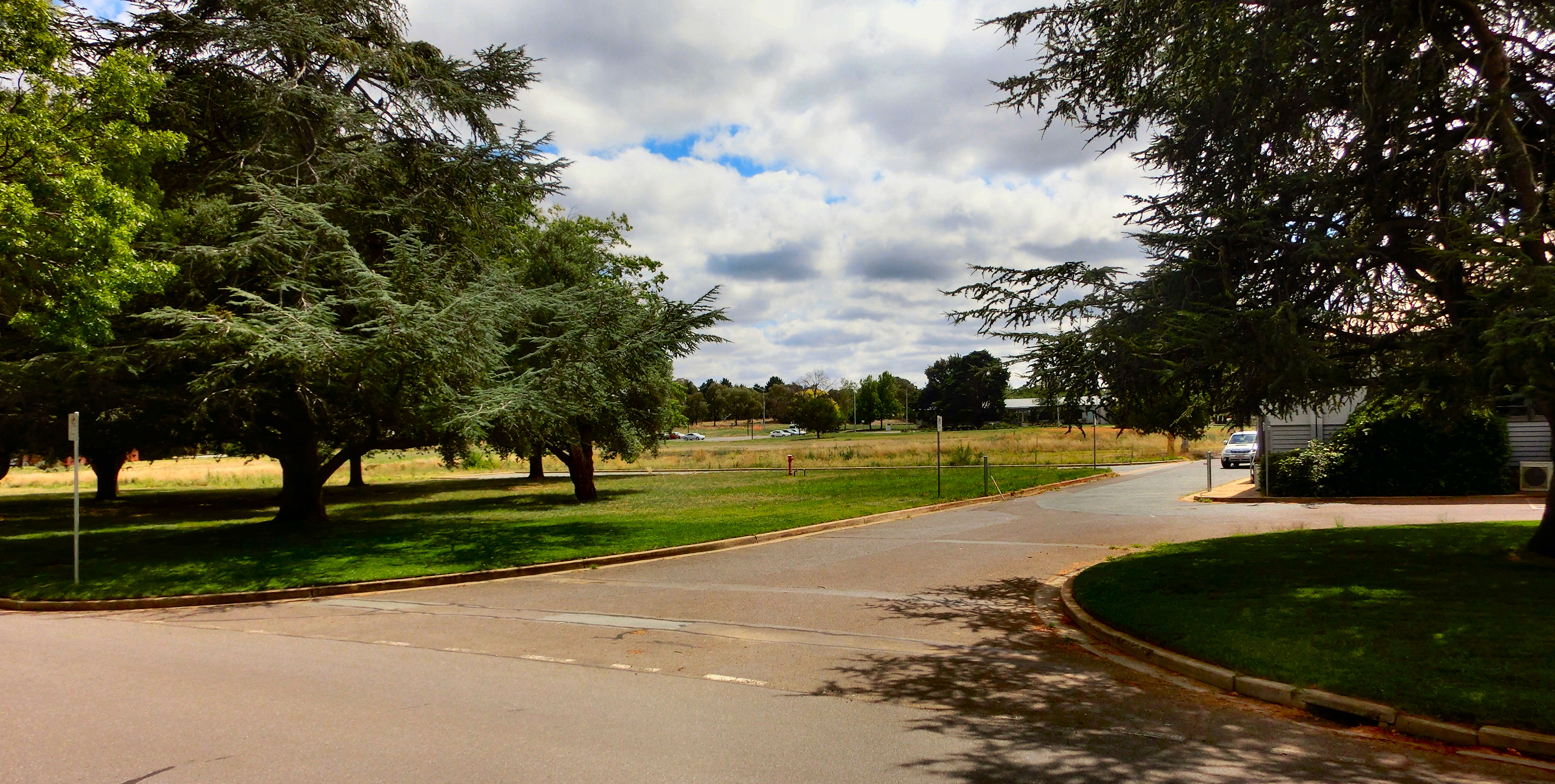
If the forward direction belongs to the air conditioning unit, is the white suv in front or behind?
behind

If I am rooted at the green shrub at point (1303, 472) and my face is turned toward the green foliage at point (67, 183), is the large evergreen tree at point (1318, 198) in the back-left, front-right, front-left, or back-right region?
front-left

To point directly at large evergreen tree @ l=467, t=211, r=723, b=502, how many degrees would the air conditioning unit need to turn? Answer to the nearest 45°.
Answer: approximately 45° to its right

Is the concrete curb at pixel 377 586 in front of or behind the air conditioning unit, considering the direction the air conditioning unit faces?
in front

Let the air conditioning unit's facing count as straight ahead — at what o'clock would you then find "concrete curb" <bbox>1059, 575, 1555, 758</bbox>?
The concrete curb is roughly at 12 o'clock from the air conditioning unit.

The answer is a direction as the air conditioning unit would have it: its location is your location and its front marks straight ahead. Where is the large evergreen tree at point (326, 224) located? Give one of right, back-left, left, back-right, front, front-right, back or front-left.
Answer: front-right

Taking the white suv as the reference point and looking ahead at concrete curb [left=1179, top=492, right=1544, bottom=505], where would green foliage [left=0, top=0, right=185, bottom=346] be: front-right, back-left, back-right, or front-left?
front-right

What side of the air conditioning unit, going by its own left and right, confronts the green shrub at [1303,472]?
right

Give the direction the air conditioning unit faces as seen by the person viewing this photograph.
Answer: facing the viewer

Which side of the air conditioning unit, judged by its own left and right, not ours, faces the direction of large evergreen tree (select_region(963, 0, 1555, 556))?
front

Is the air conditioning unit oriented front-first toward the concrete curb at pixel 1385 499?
no

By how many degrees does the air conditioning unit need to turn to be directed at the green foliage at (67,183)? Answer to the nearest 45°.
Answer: approximately 45° to its right
